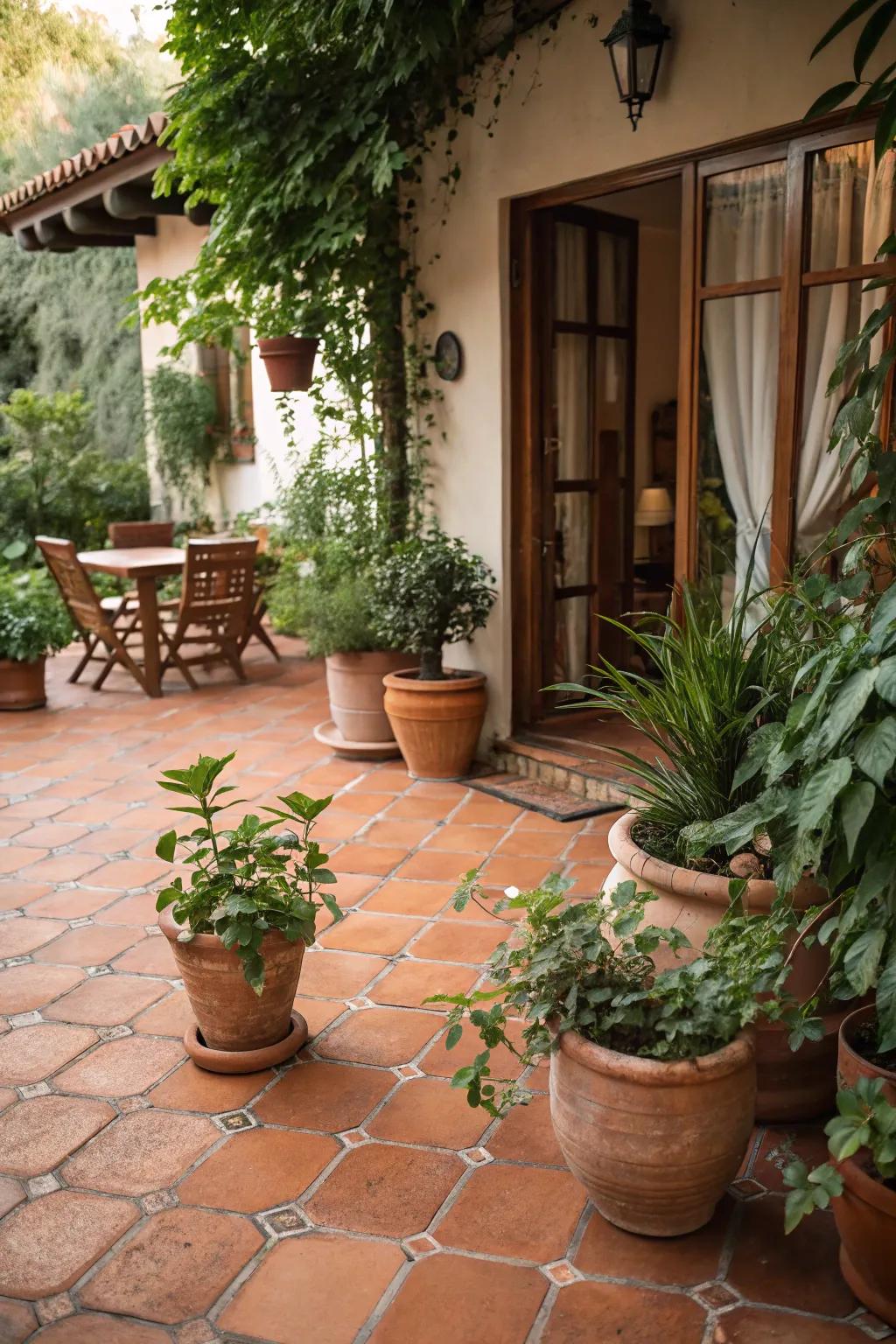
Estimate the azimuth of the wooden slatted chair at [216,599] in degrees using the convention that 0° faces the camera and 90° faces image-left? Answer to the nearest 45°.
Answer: approximately 135°

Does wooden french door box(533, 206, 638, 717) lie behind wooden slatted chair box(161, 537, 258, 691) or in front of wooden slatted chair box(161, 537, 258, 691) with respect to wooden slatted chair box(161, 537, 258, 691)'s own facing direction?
behind

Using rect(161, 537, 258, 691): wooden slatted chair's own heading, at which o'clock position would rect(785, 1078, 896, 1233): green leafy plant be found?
The green leafy plant is roughly at 7 o'clock from the wooden slatted chair.

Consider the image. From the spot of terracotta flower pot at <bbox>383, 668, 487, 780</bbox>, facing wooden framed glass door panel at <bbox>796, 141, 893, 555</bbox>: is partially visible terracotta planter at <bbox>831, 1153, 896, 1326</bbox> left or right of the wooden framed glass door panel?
right

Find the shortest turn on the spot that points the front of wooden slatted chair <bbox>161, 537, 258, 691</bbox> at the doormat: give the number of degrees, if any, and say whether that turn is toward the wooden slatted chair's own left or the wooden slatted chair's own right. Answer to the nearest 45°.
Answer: approximately 180°

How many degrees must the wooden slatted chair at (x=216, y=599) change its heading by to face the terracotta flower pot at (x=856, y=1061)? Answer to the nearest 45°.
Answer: approximately 135° to its left

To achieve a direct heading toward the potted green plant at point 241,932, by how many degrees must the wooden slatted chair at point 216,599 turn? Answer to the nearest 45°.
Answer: approximately 135° to its left

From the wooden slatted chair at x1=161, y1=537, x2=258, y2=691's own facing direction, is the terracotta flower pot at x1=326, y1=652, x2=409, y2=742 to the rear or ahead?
to the rear

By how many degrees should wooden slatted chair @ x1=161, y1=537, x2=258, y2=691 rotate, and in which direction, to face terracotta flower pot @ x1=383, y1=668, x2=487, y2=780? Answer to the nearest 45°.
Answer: approximately 180°
